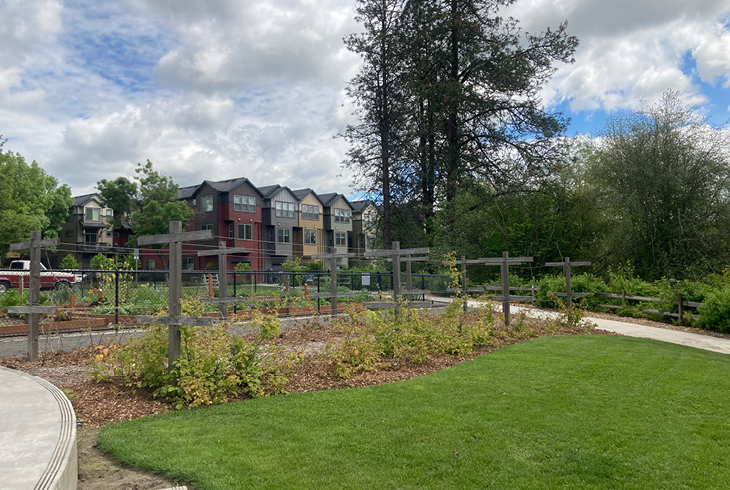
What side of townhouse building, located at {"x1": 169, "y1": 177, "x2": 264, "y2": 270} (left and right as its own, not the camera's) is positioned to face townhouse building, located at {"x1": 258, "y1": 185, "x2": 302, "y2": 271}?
left

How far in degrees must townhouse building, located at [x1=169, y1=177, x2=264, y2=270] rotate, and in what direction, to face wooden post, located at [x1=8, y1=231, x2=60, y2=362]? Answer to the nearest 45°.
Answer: approximately 45° to its right

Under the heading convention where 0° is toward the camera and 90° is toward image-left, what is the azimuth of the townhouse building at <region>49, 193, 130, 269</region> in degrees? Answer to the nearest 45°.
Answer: approximately 315°

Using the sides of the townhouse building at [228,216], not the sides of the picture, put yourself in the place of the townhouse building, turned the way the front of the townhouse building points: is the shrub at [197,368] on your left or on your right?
on your right

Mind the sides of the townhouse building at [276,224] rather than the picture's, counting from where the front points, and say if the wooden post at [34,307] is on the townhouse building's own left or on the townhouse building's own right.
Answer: on the townhouse building's own right

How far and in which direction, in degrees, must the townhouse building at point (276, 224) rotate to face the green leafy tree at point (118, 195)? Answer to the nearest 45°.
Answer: approximately 135° to its right

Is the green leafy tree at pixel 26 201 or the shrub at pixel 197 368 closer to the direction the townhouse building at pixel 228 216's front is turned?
the shrub

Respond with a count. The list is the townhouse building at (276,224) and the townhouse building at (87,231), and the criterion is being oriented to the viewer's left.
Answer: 0

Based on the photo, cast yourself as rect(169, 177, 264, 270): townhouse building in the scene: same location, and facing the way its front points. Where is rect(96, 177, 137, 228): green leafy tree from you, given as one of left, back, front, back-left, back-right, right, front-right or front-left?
back-right

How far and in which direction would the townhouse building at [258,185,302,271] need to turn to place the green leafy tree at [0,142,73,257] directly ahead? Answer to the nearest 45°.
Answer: approximately 135° to its right

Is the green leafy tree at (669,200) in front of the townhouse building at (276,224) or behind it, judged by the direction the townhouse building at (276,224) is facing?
in front
